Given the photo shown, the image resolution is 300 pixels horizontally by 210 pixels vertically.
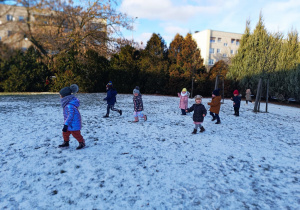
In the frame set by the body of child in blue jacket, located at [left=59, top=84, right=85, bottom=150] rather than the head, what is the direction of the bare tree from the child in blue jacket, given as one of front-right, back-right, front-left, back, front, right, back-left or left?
right

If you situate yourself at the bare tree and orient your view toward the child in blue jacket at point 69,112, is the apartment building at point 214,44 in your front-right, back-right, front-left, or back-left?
back-left

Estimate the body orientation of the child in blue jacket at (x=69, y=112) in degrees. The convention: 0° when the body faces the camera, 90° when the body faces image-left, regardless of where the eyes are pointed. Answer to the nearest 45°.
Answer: approximately 90°

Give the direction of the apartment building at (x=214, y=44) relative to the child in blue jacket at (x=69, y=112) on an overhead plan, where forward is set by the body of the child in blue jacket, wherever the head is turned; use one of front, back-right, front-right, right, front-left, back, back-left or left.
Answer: back-right
